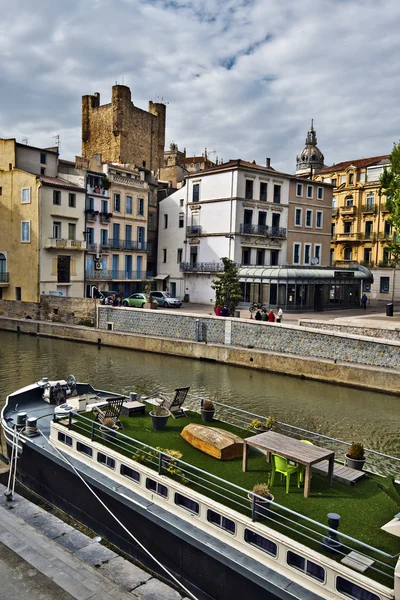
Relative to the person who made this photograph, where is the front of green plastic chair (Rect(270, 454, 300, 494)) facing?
facing away from the viewer and to the right of the viewer

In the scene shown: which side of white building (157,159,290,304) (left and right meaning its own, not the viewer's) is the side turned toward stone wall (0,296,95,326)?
right

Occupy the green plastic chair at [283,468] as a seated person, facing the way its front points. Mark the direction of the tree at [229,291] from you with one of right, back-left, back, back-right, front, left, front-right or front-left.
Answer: front-left

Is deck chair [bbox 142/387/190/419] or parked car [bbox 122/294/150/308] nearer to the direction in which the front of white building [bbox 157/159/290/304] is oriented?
the deck chair

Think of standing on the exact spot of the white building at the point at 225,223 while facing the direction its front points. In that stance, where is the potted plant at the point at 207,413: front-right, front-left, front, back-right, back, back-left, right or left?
front-right

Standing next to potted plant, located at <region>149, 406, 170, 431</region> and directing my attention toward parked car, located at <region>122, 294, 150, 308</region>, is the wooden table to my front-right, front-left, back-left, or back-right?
back-right

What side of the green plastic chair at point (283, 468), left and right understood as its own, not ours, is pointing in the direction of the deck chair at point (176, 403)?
left

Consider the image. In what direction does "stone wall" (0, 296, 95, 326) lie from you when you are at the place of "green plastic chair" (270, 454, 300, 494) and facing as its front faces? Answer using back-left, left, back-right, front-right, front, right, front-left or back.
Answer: left

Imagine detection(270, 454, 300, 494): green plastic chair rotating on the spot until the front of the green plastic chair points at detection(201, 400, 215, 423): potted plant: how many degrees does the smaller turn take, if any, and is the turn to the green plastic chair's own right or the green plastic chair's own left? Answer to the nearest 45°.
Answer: approximately 90° to the green plastic chair's own left

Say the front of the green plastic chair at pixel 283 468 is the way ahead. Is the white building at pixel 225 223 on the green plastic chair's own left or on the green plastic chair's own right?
on the green plastic chair's own left

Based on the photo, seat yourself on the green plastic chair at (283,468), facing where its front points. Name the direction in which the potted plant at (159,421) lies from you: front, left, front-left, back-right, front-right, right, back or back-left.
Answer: left

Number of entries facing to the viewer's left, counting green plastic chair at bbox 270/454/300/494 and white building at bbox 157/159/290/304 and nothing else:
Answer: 0

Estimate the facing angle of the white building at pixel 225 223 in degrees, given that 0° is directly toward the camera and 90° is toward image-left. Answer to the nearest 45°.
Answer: approximately 315°
